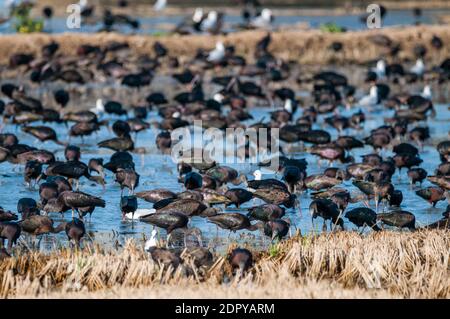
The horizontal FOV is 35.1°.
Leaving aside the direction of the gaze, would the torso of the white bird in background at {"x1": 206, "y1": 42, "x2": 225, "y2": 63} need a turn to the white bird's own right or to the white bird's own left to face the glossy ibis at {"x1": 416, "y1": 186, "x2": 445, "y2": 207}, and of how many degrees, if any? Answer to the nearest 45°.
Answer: approximately 90° to the white bird's own right

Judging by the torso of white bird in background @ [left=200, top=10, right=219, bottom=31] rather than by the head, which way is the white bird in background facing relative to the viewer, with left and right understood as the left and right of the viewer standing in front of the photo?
facing to the right of the viewer

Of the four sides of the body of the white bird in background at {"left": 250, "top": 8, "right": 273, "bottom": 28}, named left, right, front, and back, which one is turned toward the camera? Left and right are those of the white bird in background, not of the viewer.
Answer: right

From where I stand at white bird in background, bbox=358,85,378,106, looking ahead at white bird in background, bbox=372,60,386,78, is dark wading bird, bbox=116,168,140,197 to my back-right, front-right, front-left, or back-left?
back-left

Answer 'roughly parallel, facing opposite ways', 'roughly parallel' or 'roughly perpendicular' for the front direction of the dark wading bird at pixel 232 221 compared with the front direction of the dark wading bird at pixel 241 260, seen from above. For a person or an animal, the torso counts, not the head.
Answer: roughly perpendicular

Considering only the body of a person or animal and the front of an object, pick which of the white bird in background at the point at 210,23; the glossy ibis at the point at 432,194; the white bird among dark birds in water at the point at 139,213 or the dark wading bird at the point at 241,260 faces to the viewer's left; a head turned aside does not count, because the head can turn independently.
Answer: the white bird among dark birds in water at the point at 139,213

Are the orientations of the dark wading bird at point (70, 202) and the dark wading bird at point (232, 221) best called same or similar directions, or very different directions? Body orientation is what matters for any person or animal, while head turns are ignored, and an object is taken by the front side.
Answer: very different directions

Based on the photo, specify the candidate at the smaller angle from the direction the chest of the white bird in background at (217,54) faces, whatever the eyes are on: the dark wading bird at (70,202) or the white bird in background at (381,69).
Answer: the white bird in background

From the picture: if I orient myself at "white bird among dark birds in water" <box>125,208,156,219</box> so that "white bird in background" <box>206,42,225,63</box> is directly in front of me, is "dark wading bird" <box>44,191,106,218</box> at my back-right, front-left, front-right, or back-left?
back-left

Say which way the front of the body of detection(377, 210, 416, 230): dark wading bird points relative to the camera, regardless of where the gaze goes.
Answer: to the viewer's right
